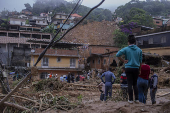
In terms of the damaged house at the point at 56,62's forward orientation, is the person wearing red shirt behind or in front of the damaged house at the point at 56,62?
in front

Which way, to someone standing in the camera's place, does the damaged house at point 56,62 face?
facing the viewer

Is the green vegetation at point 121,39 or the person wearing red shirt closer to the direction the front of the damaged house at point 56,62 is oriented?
the person wearing red shirt

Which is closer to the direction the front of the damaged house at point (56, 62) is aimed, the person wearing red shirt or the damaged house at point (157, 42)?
the person wearing red shirt

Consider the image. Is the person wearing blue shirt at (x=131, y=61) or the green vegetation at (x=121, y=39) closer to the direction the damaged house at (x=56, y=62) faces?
the person wearing blue shirt

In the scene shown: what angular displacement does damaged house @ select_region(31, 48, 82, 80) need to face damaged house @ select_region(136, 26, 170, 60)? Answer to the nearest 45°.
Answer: approximately 90° to its left

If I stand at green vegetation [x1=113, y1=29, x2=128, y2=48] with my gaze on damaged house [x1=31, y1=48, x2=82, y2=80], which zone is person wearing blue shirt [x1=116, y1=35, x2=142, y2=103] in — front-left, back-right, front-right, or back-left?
front-left

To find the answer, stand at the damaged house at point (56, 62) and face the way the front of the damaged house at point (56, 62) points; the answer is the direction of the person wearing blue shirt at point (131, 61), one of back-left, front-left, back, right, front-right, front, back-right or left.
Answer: front
